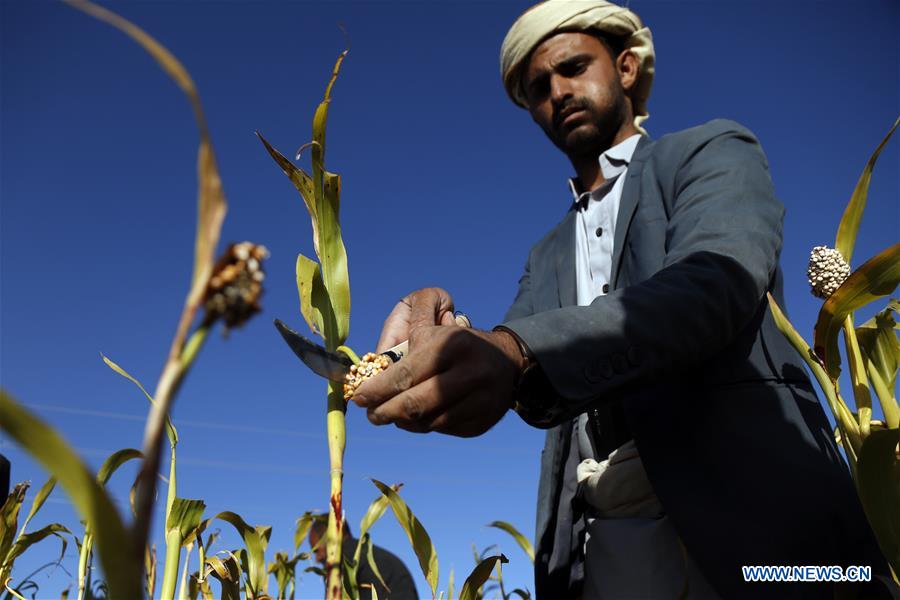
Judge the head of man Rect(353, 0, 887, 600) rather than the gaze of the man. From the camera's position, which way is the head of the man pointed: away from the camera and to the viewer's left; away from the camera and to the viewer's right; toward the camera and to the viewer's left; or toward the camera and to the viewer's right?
toward the camera and to the viewer's left

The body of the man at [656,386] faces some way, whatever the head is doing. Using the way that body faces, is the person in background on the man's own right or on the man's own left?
on the man's own right

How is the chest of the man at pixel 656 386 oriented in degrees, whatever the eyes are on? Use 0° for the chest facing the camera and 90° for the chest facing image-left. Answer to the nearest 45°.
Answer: approximately 45°
